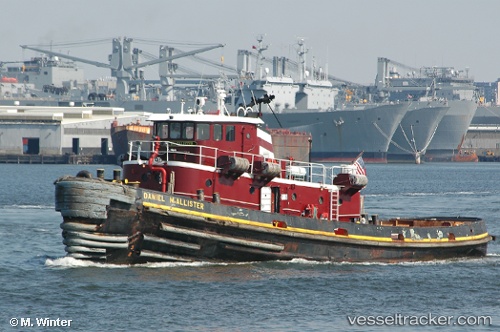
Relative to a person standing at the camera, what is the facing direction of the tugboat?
facing the viewer and to the left of the viewer
